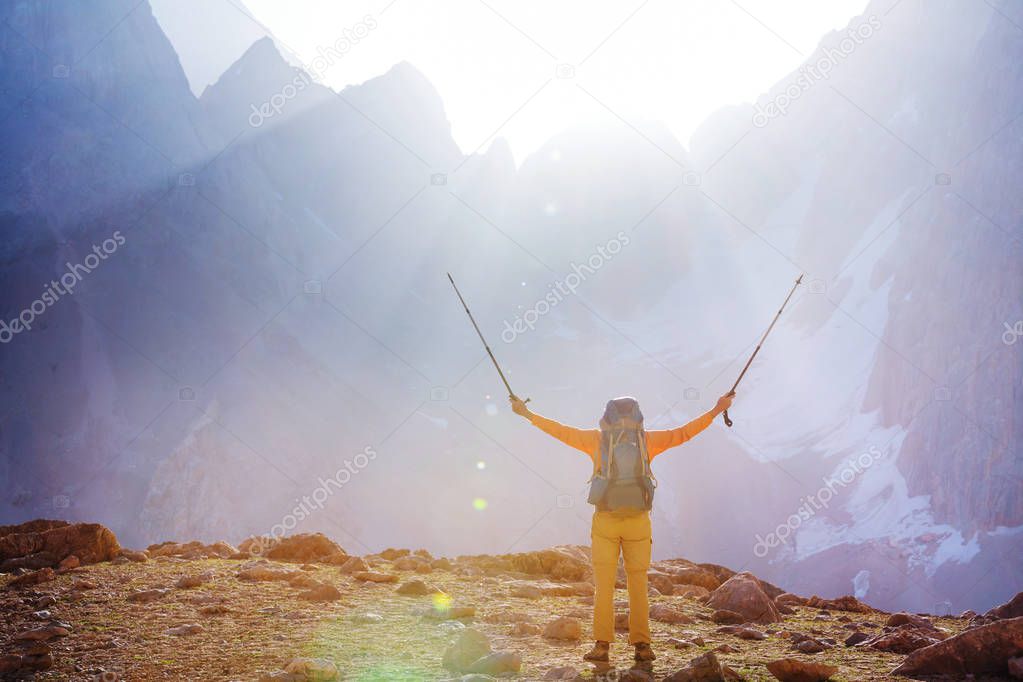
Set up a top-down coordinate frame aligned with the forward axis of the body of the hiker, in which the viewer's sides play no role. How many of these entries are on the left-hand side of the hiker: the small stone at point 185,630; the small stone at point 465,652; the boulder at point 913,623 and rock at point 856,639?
2

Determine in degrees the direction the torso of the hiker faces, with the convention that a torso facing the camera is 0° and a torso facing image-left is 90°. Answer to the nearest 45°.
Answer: approximately 180°

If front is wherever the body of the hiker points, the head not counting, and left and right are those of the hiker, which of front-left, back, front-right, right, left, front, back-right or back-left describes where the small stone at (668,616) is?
front

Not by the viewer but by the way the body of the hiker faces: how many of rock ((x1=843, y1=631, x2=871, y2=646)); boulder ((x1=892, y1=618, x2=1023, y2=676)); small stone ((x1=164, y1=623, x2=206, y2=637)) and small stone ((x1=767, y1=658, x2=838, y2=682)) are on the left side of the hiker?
1

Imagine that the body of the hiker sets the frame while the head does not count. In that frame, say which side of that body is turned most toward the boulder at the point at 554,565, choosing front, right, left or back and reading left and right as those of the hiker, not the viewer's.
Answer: front

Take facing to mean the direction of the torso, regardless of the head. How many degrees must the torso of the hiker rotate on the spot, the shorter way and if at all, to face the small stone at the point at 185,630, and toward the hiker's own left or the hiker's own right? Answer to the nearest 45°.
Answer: approximately 90° to the hiker's own left

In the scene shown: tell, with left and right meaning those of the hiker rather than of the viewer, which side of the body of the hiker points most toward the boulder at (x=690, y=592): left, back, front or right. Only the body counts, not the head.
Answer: front

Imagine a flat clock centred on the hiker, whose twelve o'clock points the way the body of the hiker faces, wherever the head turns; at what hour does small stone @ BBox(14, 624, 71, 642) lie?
The small stone is roughly at 9 o'clock from the hiker.

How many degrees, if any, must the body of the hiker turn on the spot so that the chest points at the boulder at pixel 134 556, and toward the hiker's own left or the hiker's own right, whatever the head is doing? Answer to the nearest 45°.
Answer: approximately 45° to the hiker's own left

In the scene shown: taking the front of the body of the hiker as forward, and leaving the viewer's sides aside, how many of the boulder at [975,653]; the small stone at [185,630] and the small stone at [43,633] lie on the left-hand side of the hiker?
2
